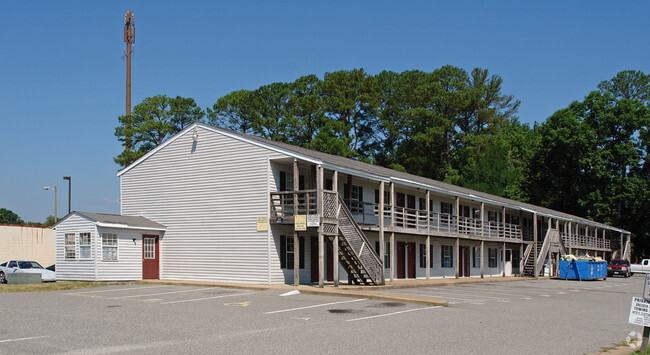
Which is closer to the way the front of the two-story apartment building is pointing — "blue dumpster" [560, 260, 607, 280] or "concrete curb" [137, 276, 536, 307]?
the concrete curb

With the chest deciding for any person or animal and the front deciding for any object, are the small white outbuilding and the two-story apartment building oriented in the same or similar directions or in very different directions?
same or similar directions

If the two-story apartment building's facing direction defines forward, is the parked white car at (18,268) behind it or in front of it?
behind

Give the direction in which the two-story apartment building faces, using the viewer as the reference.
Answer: facing the viewer and to the right of the viewer

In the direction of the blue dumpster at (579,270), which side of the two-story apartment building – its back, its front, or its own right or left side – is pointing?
left
